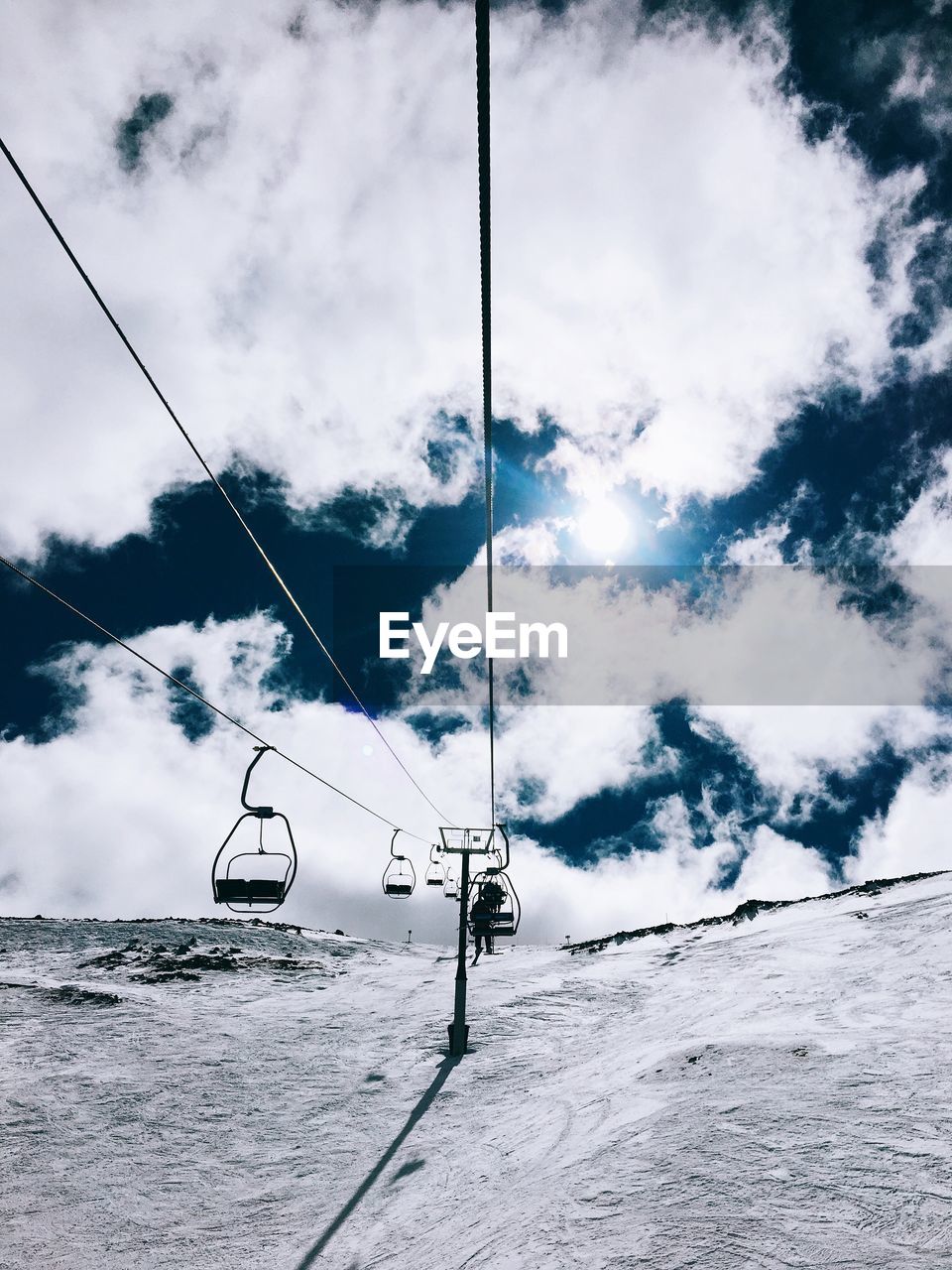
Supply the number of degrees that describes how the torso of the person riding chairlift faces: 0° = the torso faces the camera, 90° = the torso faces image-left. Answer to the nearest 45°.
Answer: approximately 180°
